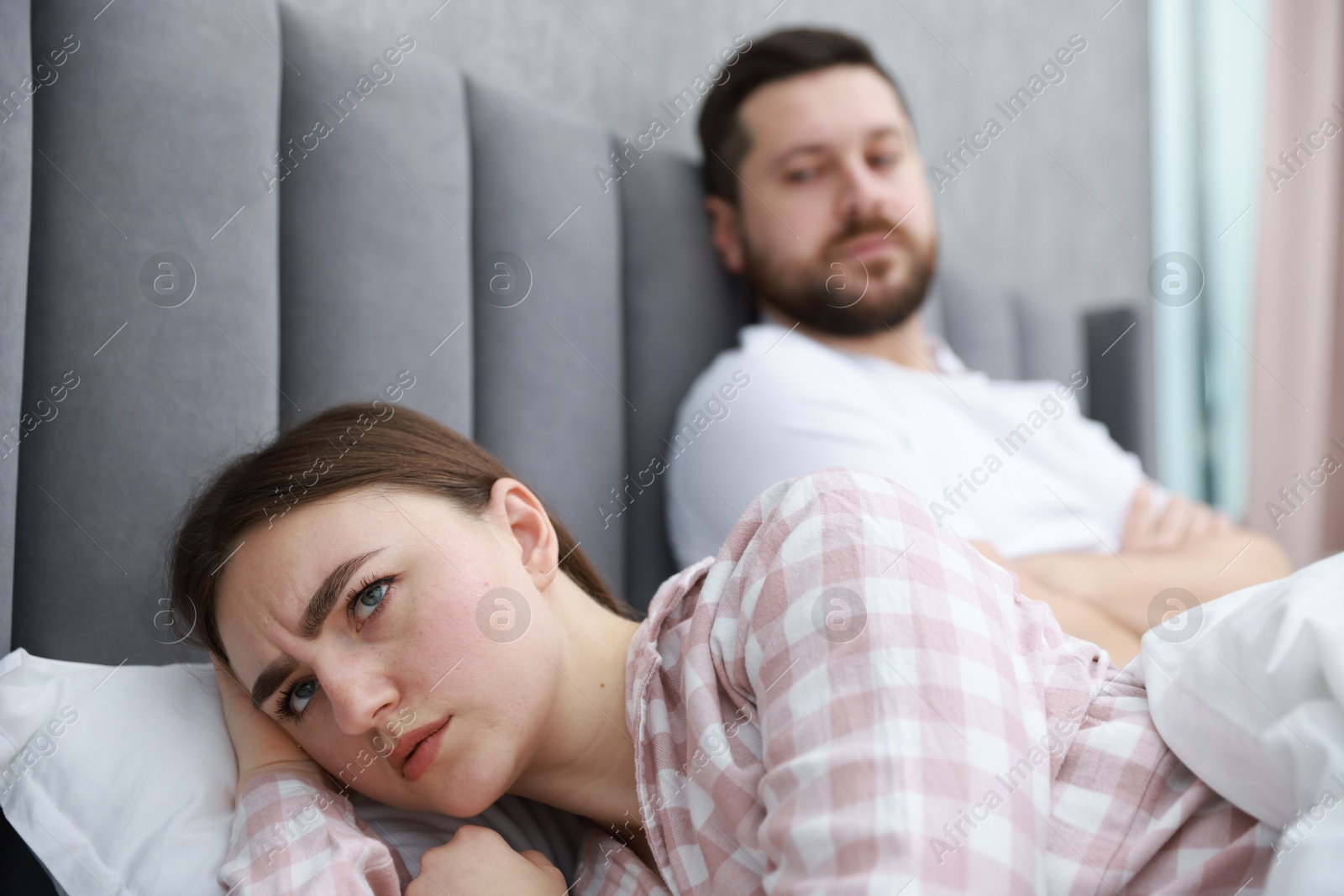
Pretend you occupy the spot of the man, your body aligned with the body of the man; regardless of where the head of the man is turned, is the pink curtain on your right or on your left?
on your left

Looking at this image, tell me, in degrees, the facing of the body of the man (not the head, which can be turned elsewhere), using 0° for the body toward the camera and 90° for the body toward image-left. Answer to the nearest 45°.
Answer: approximately 315°

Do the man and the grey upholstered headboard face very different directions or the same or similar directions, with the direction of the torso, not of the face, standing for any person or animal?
same or similar directions

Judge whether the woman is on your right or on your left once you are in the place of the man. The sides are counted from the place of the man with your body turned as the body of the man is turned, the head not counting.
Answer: on your right

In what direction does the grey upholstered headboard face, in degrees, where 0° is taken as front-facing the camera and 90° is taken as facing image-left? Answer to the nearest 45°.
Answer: approximately 315°

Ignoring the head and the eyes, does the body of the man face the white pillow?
no

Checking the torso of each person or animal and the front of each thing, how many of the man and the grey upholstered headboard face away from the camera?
0
